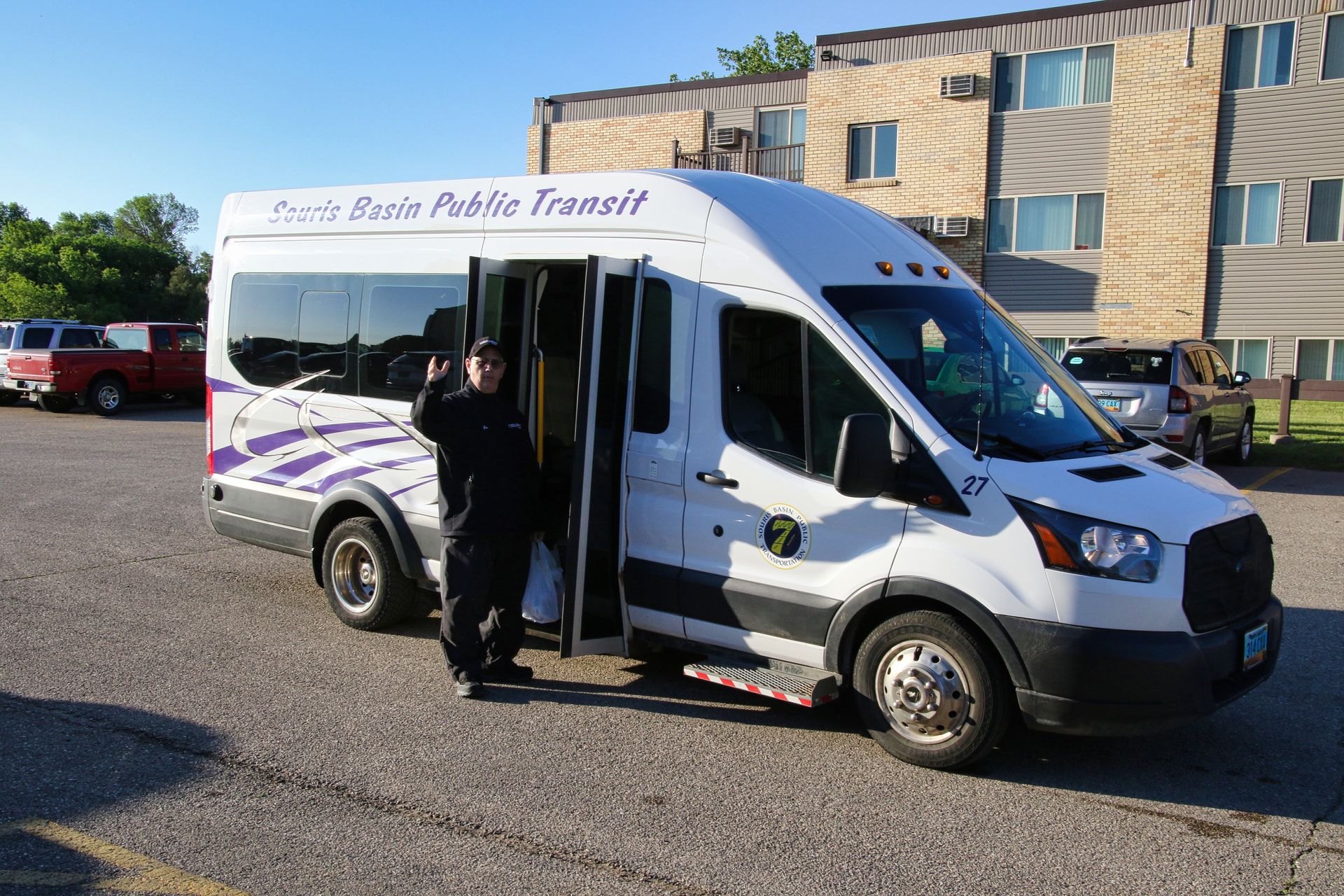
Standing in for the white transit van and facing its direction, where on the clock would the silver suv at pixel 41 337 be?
The silver suv is roughly at 6 o'clock from the white transit van.

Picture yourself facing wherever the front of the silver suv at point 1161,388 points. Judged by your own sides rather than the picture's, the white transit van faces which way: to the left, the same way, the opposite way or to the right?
to the right

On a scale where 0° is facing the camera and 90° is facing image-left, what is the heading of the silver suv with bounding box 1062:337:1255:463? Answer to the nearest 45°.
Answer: approximately 225°

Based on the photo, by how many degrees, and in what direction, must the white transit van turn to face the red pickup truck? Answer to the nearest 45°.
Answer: approximately 180°

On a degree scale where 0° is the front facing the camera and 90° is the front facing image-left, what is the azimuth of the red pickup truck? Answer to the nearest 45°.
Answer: approximately 225°

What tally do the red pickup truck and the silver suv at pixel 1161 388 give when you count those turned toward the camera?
0

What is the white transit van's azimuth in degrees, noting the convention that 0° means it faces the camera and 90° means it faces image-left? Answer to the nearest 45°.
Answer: approximately 315°

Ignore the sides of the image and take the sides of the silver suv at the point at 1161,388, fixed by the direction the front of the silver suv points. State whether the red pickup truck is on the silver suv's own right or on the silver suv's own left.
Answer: on the silver suv's own left

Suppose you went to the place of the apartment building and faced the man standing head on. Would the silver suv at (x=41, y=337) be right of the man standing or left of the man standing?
right

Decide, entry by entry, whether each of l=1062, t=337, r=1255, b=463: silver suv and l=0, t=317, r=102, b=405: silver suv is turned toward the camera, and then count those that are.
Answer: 0

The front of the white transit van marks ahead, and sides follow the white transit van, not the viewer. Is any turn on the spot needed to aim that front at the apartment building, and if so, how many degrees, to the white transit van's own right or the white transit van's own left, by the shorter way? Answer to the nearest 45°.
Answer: approximately 135° to the white transit van's own left
